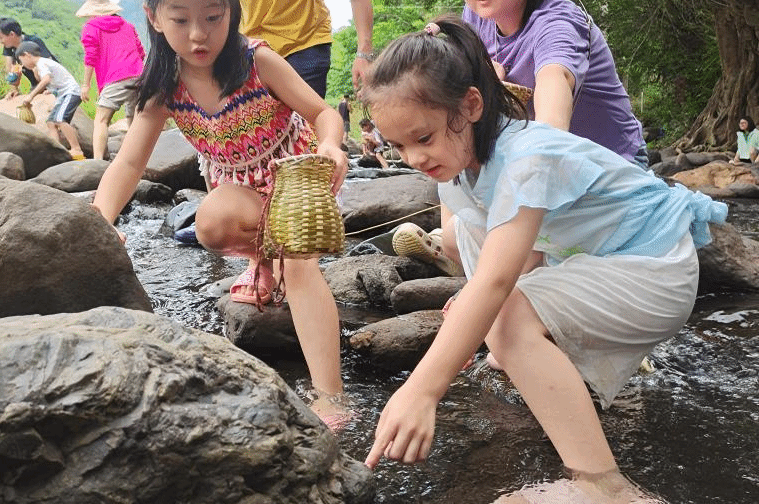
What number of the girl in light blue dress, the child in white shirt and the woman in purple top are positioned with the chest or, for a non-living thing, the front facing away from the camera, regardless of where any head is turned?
0

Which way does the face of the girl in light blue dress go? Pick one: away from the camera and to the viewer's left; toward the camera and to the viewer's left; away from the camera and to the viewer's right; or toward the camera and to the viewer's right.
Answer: toward the camera and to the viewer's left

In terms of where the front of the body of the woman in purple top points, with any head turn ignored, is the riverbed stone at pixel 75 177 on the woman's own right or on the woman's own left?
on the woman's own right

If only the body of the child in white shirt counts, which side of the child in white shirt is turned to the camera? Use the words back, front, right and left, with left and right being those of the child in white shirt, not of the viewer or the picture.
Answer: left

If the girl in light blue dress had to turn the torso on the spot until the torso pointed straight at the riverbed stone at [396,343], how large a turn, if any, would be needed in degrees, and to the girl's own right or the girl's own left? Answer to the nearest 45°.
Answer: approximately 45° to the girl's own right

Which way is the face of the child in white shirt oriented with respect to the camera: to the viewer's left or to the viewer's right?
to the viewer's left

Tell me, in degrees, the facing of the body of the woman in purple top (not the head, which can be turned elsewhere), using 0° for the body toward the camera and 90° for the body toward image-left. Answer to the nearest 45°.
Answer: approximately 45°

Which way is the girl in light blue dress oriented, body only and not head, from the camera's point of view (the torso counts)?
to the viewer's left

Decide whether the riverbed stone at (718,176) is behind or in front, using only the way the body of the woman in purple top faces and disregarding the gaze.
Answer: behind

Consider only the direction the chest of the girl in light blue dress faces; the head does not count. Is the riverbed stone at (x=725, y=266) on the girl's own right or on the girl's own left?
on the girl's own right
